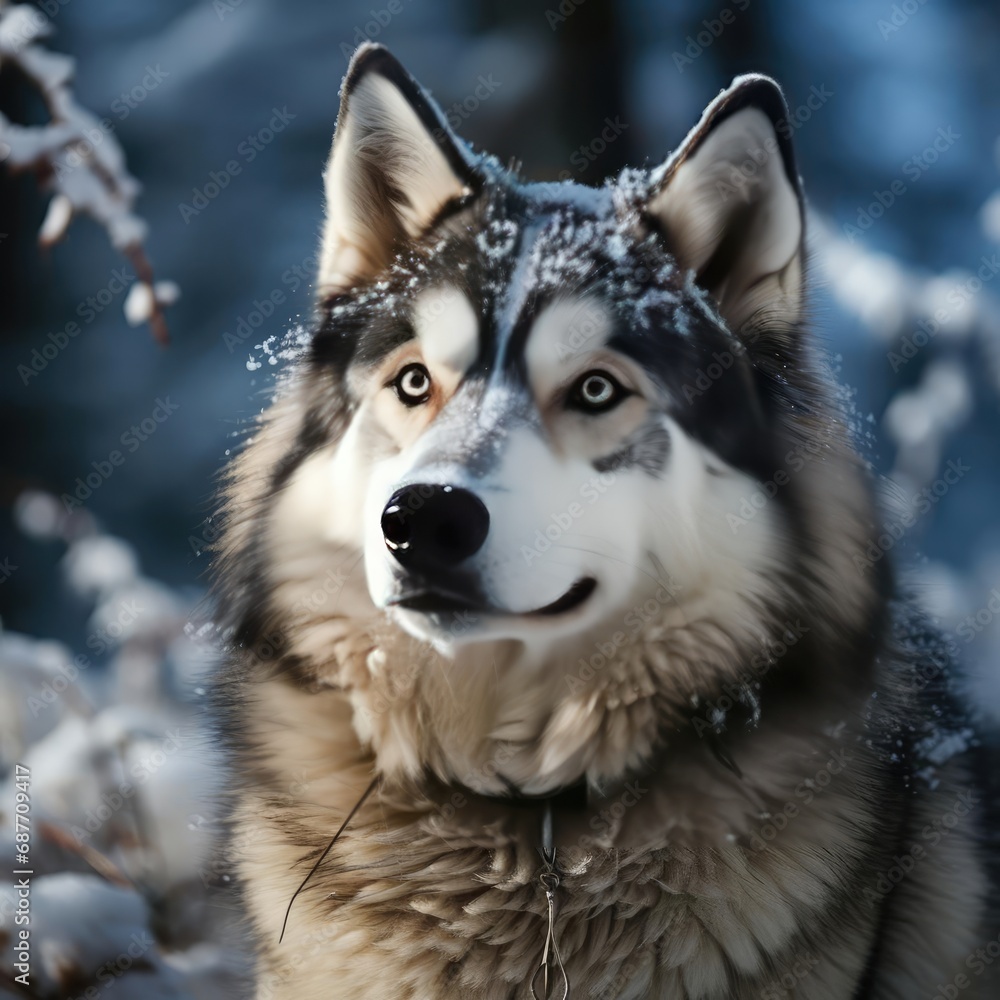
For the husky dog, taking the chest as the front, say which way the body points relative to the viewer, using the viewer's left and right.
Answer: facing the viewer and to the left of the viewer

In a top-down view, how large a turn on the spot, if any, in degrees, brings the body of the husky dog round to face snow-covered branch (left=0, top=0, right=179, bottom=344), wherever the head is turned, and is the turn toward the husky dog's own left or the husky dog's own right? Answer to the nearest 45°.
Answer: approximately 90° to the husky dog's own right
